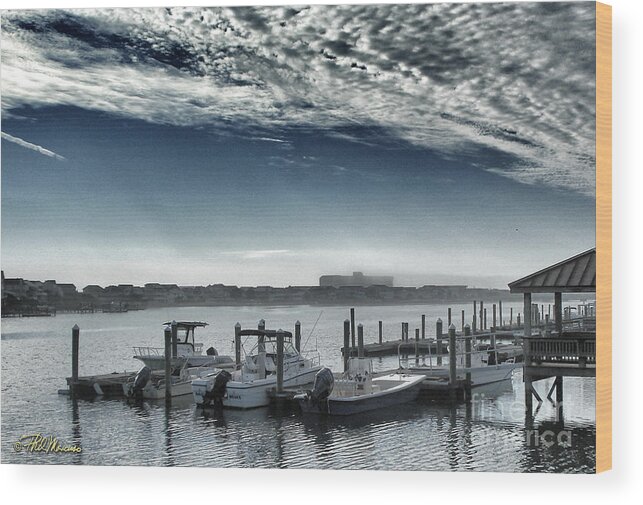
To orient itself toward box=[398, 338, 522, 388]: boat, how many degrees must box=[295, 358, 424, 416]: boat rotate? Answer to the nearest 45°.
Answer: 0° — it already faces it

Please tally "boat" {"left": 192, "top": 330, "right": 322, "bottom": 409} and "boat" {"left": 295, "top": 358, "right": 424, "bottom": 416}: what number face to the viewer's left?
0

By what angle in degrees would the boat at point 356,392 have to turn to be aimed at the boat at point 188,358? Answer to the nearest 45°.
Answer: approximately 90° to its left

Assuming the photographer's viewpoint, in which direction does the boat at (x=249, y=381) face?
facing away from the viewer and to the right of the viewer

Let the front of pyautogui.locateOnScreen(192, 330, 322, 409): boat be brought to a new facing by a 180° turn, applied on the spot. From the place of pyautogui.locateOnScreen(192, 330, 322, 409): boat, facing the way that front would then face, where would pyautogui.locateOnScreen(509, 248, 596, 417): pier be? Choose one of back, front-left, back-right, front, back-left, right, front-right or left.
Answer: left

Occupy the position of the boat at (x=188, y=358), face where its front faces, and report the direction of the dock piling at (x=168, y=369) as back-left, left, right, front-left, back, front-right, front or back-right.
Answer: left

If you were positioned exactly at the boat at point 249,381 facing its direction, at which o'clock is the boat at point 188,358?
the boat at point 188,358 is roughly at 10 o'clock from the boat at point 249,381.

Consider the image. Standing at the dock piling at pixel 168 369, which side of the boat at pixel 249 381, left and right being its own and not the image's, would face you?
back

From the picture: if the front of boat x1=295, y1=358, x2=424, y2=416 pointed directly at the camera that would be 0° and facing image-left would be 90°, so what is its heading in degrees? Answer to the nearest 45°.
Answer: approximately 225°
